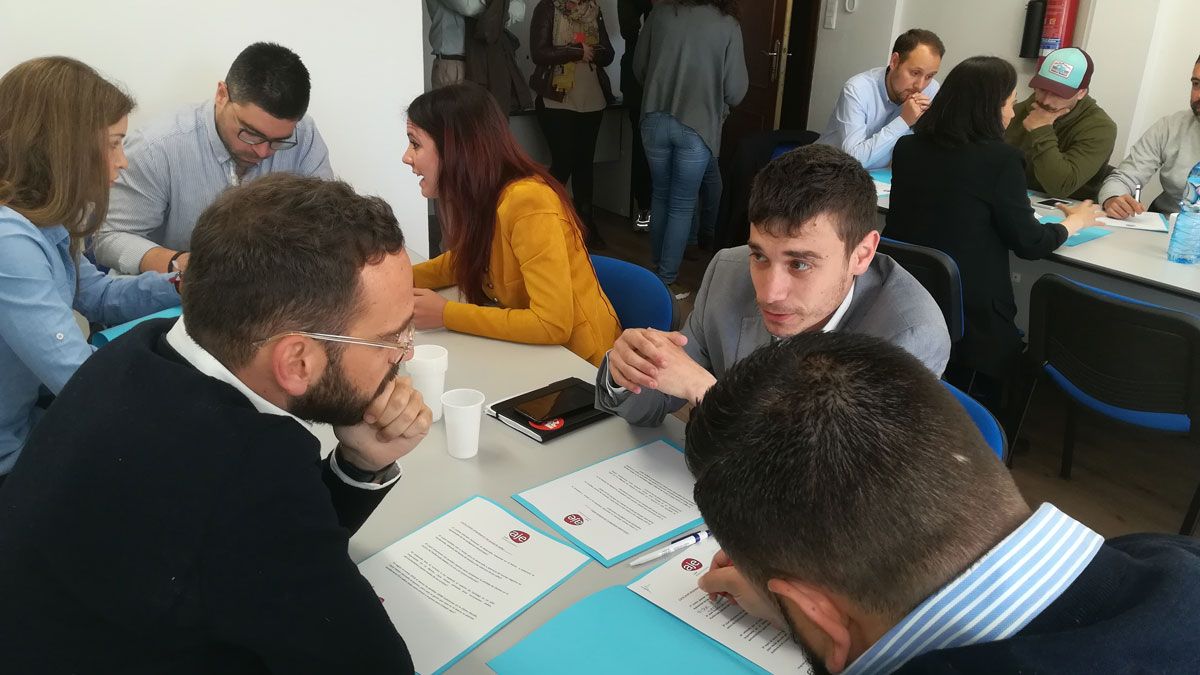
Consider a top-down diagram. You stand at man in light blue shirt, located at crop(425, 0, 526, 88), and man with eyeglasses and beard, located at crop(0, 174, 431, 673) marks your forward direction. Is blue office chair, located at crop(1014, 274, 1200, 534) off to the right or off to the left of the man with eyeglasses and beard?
left

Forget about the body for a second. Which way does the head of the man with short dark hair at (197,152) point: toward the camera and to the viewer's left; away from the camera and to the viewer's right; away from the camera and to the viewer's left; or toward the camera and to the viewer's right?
toward the camera and to the viewer's right

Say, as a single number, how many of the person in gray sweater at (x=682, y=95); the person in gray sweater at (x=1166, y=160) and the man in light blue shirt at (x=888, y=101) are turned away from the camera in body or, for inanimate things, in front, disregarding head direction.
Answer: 1

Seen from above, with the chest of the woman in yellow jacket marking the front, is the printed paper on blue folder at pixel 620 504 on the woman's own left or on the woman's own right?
on the woman's own left

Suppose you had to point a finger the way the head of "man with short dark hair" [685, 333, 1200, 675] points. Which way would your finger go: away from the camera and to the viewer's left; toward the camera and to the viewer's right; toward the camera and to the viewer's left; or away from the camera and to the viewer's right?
away from the camera and to the viewer's left

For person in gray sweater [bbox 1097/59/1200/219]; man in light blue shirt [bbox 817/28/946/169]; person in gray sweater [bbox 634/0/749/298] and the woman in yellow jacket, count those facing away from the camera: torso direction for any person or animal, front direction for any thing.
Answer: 1

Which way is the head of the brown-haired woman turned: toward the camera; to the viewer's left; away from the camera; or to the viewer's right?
to the viewer's right

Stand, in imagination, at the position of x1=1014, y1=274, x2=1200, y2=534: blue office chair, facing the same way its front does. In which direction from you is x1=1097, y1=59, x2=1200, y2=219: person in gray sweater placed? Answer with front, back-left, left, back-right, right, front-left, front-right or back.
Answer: front-left

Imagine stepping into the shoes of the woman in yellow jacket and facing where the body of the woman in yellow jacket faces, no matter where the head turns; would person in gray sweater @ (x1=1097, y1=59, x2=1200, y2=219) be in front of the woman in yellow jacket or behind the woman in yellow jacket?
behind

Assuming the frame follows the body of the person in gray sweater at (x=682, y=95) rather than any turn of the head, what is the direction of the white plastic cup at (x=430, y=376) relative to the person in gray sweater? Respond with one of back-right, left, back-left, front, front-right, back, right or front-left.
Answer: back

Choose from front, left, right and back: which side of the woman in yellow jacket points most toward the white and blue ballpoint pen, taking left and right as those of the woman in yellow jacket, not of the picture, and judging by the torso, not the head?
left

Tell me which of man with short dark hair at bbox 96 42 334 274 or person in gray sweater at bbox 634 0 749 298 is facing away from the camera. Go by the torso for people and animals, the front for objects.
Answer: the person in gray sweater

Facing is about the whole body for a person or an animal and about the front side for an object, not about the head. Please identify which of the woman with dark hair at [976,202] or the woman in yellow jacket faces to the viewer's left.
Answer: the woman in yellow jacket

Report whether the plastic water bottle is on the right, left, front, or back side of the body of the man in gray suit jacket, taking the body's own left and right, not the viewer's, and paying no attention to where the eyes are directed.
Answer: back

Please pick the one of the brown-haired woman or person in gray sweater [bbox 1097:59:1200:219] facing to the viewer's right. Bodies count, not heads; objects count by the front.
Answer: the brown-haired woman

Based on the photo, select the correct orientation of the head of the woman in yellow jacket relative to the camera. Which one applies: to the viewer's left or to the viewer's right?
to the viewer's left

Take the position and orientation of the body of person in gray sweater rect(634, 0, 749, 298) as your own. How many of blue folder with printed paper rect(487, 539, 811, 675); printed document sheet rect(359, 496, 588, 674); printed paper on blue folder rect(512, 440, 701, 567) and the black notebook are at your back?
4

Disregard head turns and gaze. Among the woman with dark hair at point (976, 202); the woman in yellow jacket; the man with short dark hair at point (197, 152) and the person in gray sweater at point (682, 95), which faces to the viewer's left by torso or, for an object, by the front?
the woman in yellow jacket

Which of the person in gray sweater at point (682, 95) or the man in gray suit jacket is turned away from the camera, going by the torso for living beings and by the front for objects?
the person in gray sweater
